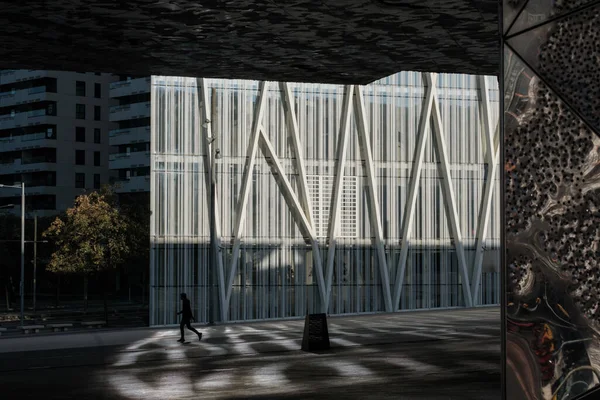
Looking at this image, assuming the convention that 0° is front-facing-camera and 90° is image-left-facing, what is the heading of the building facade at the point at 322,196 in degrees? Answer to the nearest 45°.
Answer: approximately 0°
